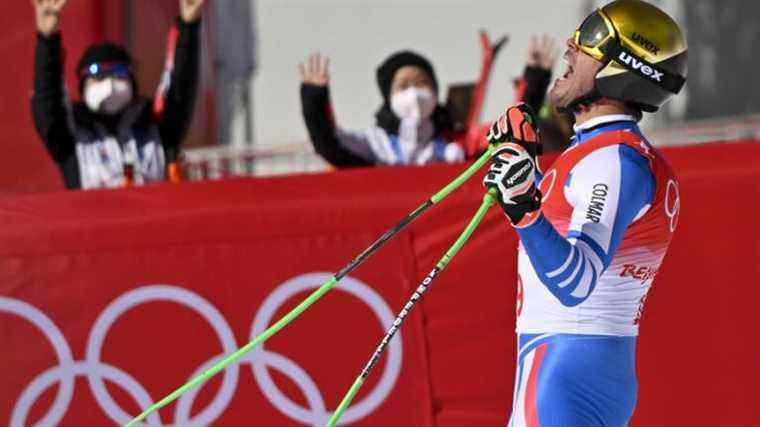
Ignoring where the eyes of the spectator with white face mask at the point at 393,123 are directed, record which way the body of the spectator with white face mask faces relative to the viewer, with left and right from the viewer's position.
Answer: facing the viewer

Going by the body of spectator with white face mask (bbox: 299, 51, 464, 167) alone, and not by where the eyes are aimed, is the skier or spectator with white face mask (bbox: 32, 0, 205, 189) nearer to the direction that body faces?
the skier

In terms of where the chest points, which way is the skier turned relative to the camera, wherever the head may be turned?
to the viewer's left

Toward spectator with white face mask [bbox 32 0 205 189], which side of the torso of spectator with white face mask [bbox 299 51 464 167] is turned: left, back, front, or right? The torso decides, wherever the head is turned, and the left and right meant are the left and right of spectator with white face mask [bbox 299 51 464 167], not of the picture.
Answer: right

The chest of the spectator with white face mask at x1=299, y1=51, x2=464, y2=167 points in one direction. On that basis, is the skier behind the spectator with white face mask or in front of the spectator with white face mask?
in front

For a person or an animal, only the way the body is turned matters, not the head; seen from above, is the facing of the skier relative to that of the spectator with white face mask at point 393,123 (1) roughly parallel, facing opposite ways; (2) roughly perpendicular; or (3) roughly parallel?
roughly perpendicular

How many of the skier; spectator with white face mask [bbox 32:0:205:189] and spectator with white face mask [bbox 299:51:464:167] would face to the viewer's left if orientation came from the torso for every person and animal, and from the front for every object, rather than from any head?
1

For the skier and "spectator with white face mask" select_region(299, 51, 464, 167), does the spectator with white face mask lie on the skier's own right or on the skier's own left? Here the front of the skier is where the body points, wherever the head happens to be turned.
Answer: on the skier's own right

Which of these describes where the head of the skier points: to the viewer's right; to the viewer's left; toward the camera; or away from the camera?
to the viewer's left

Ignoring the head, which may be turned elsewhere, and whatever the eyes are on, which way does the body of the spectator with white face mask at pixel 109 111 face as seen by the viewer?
toward the camera

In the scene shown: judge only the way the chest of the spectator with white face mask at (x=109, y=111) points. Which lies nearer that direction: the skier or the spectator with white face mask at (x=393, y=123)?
the skier
